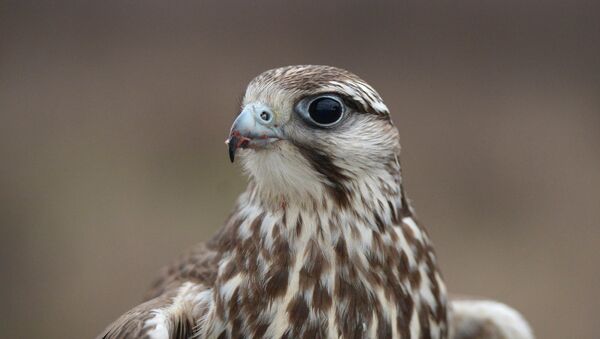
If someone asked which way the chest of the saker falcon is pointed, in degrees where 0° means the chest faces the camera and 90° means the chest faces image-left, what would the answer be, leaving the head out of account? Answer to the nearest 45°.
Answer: approximately 45°
